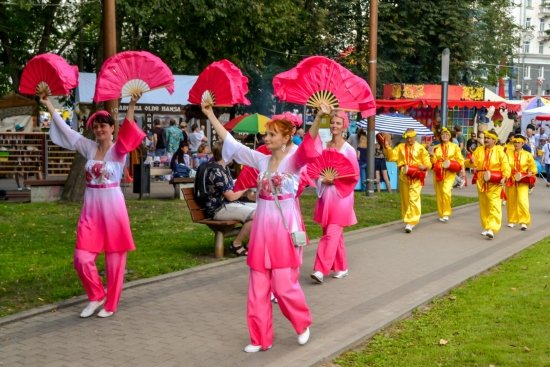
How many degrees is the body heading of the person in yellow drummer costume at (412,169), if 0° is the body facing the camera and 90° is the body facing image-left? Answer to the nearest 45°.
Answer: approximately 0°

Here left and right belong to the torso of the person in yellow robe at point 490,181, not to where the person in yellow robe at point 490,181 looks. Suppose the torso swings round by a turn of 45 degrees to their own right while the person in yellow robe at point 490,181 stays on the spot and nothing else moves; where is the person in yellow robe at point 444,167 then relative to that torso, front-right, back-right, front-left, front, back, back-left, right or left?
front-right

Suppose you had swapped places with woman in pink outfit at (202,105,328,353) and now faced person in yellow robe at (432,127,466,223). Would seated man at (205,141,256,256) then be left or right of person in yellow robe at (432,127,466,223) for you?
left

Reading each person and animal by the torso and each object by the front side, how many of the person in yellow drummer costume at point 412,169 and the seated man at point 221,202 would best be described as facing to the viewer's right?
1

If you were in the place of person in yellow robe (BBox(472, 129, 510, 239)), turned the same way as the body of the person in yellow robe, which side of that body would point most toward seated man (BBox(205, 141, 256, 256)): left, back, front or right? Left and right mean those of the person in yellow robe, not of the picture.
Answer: front

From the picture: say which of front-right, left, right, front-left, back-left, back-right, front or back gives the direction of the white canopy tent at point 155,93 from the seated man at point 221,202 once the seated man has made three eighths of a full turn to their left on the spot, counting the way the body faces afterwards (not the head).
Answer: front-right

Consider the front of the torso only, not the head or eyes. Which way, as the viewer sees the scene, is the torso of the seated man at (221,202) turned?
to the viewer's right

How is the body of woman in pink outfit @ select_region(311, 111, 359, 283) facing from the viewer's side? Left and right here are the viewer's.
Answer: facing the viewer and to the left of the viewer

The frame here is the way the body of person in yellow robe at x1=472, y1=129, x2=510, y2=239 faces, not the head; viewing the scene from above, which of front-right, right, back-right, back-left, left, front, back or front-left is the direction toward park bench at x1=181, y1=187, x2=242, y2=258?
front
